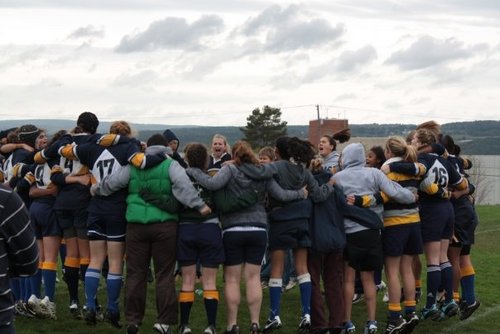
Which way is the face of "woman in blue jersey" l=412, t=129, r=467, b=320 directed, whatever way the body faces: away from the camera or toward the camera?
away from the camera

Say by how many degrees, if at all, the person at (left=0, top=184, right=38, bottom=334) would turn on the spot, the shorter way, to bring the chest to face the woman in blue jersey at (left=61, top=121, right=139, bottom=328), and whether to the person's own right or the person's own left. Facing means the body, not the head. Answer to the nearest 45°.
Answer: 0° — they already face them

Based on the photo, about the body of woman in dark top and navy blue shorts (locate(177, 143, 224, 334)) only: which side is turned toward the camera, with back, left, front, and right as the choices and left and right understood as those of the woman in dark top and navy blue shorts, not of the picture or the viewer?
back

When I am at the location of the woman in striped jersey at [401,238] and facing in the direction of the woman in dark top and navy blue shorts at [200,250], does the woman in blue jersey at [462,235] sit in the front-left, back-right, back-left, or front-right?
back-right

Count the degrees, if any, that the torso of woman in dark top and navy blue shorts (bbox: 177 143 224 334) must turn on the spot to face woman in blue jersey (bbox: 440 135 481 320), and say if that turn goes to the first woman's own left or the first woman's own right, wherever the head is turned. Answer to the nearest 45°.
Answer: approximately 45° to the first woman's own right

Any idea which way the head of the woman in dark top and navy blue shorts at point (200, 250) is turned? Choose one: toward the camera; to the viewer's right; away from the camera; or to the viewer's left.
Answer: away from the camera

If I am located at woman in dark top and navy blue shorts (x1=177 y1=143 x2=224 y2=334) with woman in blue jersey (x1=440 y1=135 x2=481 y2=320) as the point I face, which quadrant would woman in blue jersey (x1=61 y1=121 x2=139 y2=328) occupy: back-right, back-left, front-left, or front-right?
back-left

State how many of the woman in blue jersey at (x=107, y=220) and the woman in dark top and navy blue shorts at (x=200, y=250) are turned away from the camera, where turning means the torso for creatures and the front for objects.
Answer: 2

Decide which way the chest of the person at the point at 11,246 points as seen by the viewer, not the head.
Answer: away from the camera

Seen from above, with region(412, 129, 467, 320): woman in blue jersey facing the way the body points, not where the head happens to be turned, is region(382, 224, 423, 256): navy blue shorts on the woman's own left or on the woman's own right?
on the woman's own left

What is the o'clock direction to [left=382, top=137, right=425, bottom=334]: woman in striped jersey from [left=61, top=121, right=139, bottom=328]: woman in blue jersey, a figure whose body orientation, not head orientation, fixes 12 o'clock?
[left=382, top=137, right=425, bottom=334]: woman in striped jersey is roughly at 3 o'clock from [left=61, top=121, right=139, bottom=328]: woman in blue jersey.

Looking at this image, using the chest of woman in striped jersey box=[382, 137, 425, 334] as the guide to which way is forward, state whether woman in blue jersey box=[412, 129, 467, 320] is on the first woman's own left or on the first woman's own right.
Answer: on the first woman's own right

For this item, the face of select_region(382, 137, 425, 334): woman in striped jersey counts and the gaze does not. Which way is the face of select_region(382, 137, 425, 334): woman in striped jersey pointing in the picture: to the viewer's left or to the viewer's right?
to the viewer's left

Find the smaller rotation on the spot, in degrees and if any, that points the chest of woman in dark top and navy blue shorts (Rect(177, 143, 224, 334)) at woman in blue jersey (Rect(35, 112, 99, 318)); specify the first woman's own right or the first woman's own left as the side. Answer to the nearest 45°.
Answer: approximately 45° to the first woman's own left

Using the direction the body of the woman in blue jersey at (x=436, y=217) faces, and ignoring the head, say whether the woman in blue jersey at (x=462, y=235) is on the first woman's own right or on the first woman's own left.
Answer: on the first woman's own right
